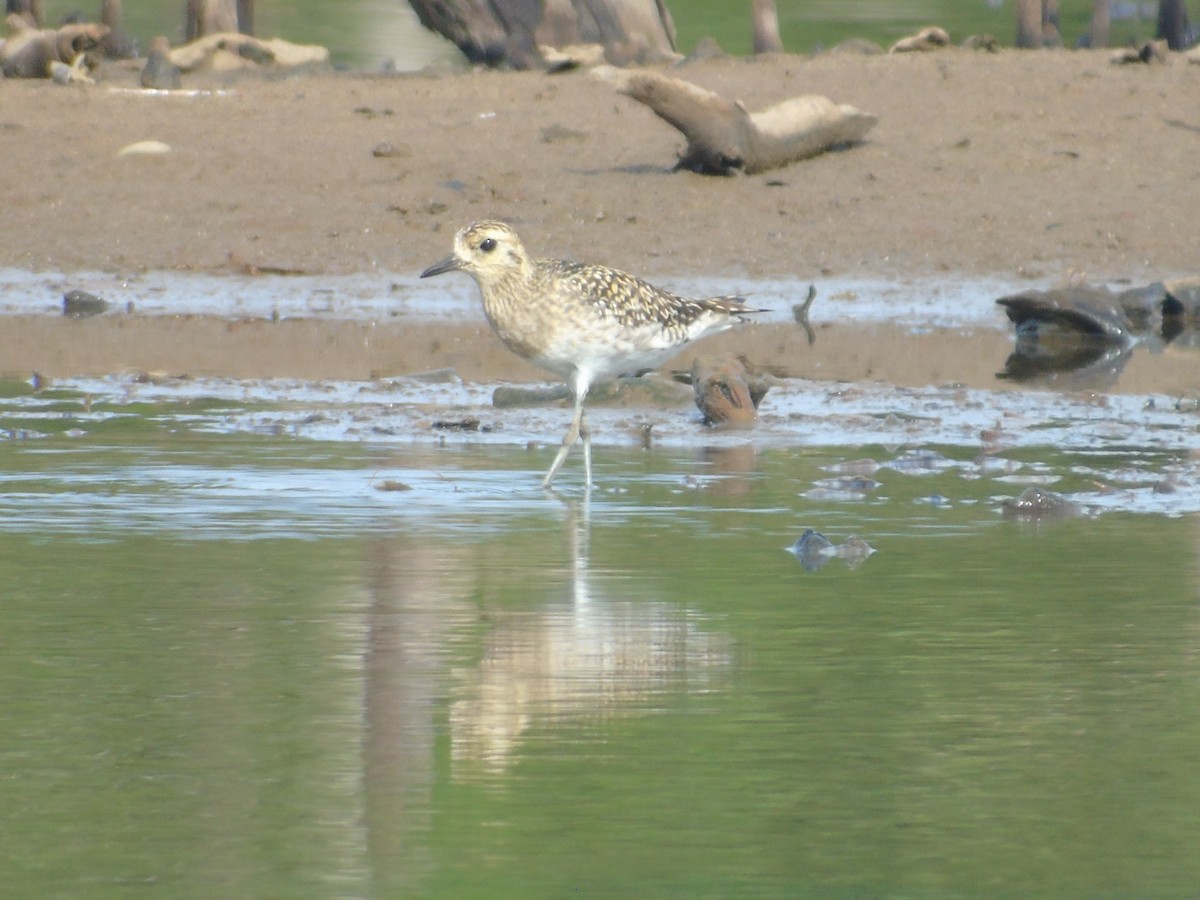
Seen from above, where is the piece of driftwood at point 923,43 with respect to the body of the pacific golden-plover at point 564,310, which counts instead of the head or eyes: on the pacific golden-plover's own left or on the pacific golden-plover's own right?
on the pacific golden-plover's own right

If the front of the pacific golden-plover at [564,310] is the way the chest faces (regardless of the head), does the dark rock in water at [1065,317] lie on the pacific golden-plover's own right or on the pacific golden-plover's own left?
on the pacific golden-plover's own right

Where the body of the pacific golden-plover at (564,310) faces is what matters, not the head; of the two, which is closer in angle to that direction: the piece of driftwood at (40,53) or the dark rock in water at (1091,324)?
the piece of driftwood

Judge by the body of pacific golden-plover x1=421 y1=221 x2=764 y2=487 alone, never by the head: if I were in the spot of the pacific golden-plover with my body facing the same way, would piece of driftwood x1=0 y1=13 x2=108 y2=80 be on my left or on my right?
on my right

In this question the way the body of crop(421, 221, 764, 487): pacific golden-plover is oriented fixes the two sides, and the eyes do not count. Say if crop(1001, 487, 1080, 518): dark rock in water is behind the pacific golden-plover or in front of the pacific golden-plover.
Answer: behind

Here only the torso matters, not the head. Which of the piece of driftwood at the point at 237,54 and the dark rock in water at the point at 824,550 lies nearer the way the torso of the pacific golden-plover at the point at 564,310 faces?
the piece of driftwood

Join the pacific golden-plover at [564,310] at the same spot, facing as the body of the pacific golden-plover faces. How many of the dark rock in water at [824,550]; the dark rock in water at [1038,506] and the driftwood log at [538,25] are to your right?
1

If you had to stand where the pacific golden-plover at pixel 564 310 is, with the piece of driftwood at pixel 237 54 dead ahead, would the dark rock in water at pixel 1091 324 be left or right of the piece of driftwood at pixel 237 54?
right

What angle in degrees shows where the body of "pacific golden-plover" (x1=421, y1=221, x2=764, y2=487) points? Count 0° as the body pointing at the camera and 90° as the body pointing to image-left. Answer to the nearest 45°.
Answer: approximately 90°

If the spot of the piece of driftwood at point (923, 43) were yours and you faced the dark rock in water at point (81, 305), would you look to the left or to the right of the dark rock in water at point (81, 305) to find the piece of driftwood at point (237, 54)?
right

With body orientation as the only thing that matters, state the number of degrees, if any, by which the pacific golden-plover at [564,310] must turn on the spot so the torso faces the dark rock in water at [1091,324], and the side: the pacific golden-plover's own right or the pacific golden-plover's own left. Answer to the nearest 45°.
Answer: approximately 135° to the pacific golden-plover's own right

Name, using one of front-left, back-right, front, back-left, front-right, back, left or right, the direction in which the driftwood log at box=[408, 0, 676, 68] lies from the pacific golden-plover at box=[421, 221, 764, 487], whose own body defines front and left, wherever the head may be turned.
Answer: right

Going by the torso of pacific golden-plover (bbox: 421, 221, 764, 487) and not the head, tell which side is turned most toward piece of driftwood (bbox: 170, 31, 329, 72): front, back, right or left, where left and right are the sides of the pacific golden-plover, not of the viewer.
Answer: right

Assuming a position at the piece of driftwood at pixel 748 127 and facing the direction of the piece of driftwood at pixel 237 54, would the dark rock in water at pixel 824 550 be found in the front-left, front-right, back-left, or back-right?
back-left
